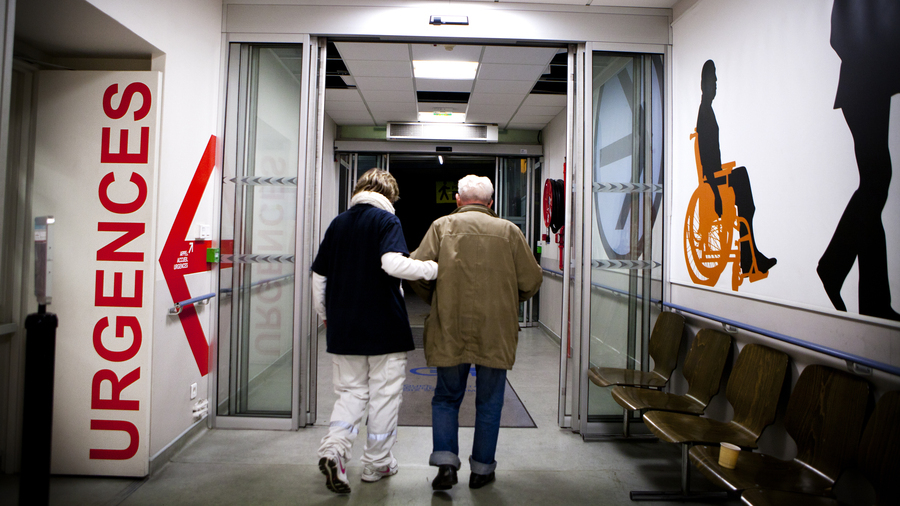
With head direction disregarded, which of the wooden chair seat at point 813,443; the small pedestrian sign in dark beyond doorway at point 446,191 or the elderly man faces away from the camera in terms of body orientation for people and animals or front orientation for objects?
the elderly man

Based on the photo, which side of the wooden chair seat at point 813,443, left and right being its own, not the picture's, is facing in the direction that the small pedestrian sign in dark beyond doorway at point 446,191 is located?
right

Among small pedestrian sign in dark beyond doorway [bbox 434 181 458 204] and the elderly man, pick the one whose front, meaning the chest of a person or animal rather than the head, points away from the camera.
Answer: the elderly man

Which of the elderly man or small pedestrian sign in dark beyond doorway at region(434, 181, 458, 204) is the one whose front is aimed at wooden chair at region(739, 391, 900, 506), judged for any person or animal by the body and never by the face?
the small pedestrian sign in dark beyond doorway

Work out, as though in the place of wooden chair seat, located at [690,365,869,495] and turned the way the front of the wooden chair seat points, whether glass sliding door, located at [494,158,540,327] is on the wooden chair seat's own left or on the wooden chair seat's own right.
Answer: on the wooden chair seat's own right

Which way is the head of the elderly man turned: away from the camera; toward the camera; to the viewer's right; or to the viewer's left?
away from the camera

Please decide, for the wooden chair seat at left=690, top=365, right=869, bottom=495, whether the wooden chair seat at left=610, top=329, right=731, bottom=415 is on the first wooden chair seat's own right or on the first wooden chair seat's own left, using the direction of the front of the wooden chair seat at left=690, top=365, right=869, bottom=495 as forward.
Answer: on the first wooden chair seat's own right

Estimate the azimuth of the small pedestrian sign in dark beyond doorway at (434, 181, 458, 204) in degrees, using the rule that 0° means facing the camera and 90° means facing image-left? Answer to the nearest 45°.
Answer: approximately 0°

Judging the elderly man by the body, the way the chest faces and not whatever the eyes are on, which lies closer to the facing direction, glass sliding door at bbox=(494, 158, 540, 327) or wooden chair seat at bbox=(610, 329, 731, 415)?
the glass sliding door

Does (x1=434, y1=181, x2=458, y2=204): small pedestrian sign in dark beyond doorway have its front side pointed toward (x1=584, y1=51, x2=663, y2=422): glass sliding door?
yes

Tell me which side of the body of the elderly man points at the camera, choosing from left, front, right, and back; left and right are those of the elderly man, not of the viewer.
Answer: back

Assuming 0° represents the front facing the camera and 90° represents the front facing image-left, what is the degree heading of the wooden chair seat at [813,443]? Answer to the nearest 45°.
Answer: approximately 45°

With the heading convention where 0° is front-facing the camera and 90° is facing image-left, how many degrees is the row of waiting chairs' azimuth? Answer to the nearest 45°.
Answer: approximately 45°

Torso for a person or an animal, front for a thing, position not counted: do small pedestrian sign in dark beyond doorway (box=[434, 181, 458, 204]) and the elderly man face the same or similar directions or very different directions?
very different directions
